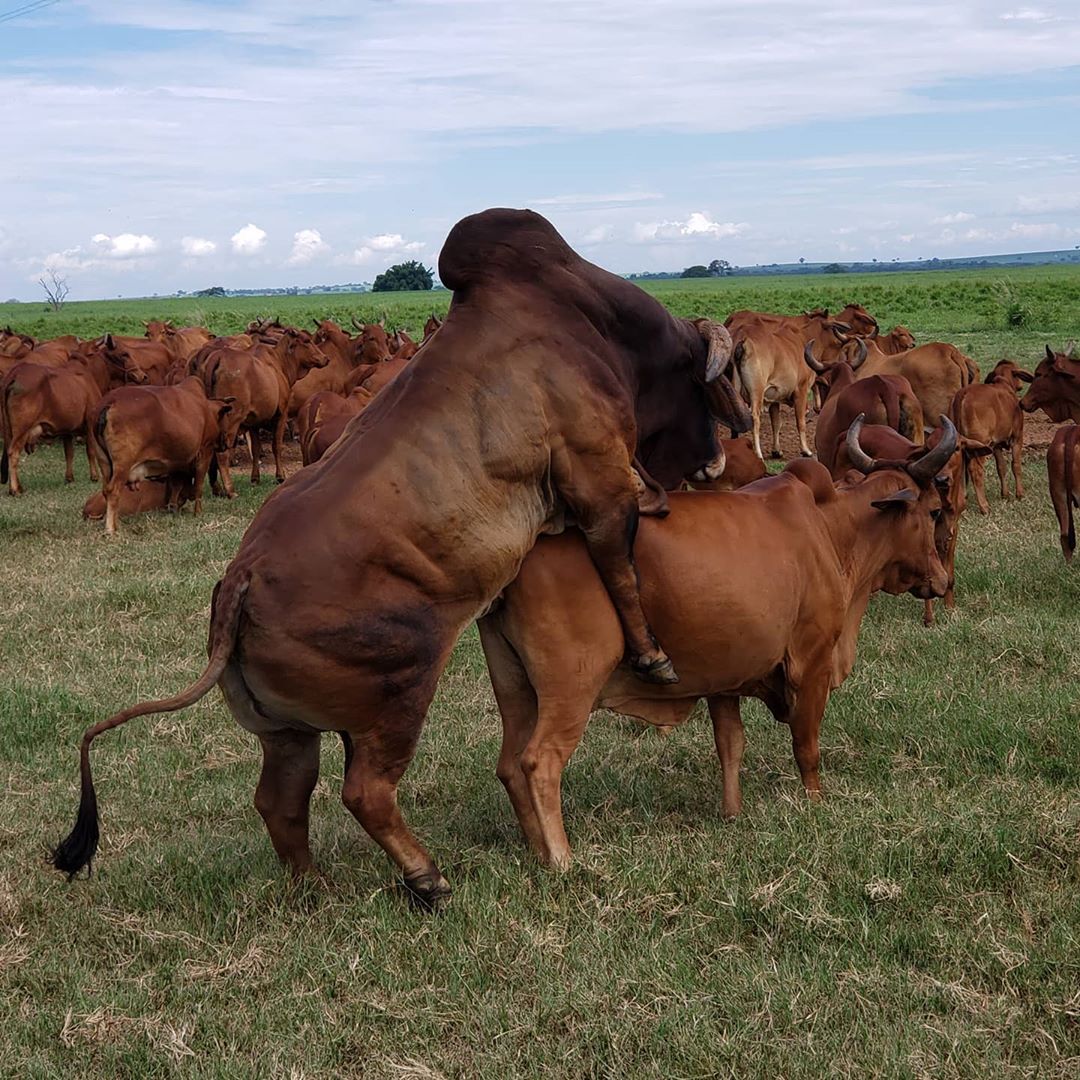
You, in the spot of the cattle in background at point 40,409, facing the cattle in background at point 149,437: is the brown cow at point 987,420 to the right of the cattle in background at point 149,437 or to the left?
left

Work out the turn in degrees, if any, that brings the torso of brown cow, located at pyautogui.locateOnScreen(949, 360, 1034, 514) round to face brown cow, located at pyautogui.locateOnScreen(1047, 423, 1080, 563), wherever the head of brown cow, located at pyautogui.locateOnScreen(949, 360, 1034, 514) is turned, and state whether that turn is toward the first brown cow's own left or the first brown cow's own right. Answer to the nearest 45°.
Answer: approximately 135° to the first brown cow's own right

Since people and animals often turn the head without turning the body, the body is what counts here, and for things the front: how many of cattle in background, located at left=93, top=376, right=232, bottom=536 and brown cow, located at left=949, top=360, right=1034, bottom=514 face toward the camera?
0

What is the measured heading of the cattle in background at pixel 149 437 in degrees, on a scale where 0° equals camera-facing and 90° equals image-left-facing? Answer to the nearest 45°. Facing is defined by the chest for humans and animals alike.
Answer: approximately 225°

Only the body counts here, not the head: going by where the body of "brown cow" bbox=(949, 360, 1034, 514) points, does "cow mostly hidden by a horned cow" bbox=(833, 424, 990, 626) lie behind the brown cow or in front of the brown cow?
behind

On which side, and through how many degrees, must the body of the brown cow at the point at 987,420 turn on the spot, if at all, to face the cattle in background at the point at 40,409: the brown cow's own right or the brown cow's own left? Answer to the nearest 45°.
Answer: approximately 135° to the brown cow's own left

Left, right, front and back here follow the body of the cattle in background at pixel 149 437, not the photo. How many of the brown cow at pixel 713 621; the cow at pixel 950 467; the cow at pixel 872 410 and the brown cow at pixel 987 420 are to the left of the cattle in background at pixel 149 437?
0

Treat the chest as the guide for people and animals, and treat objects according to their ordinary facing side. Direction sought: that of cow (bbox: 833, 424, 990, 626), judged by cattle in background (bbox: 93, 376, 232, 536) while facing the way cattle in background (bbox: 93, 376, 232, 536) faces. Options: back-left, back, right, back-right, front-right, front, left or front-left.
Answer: right

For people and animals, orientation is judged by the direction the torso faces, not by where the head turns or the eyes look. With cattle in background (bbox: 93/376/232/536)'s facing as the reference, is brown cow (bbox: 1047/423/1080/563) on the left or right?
on its right

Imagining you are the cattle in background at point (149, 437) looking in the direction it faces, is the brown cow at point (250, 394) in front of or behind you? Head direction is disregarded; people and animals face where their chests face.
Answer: in front
